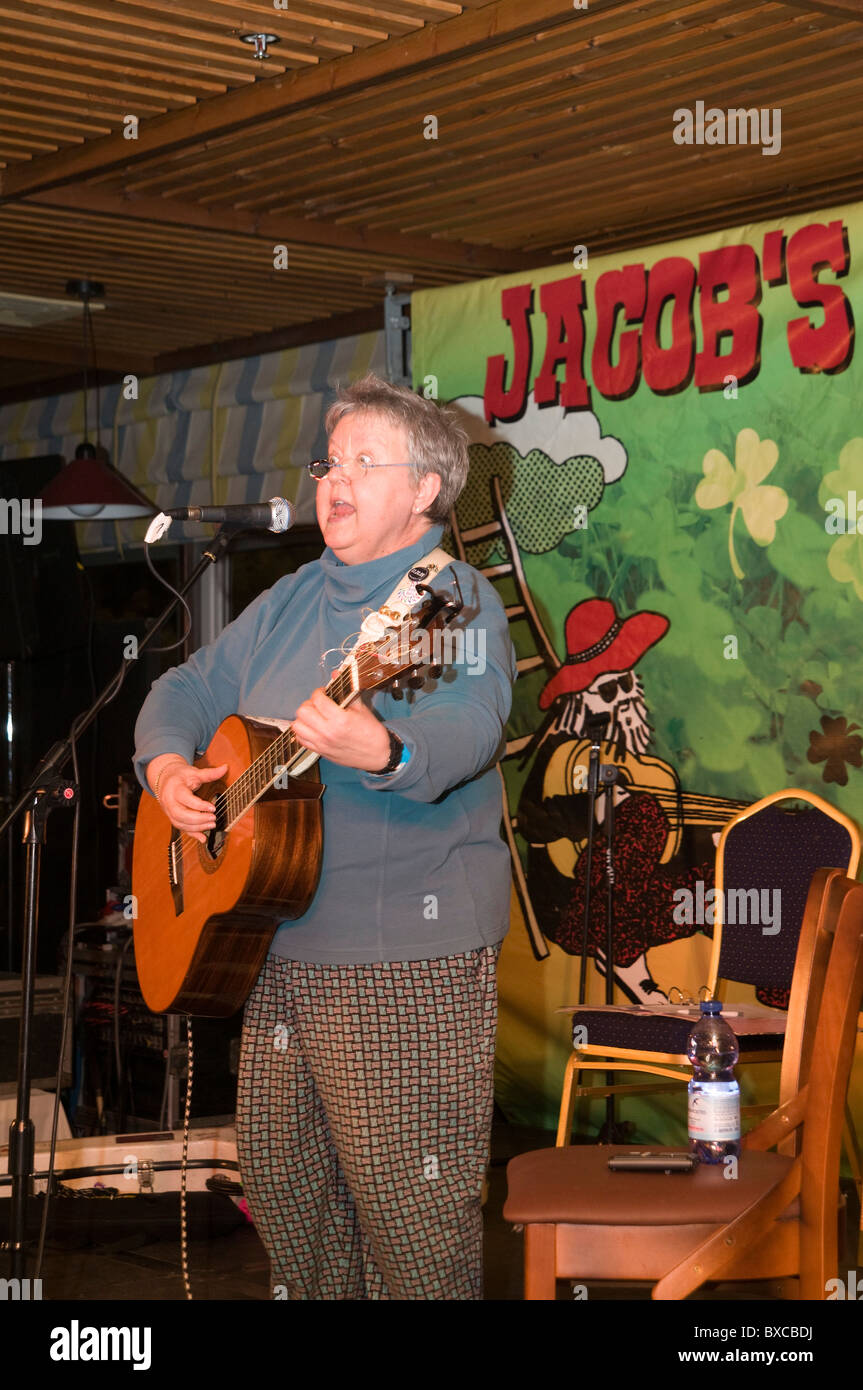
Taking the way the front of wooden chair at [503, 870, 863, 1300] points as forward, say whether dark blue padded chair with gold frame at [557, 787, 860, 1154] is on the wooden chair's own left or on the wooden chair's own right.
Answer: on the wooden chair's own right

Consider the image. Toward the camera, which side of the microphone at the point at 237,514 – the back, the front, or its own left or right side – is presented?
right

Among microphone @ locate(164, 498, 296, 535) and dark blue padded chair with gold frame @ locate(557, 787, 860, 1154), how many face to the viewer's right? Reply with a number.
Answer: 1

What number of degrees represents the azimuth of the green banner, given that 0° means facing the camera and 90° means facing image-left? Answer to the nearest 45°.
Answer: approximately 45°

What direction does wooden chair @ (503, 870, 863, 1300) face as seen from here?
to the viewer's left

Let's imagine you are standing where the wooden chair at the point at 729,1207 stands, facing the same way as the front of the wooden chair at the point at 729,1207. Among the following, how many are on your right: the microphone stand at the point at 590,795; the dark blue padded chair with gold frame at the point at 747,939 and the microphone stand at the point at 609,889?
3
